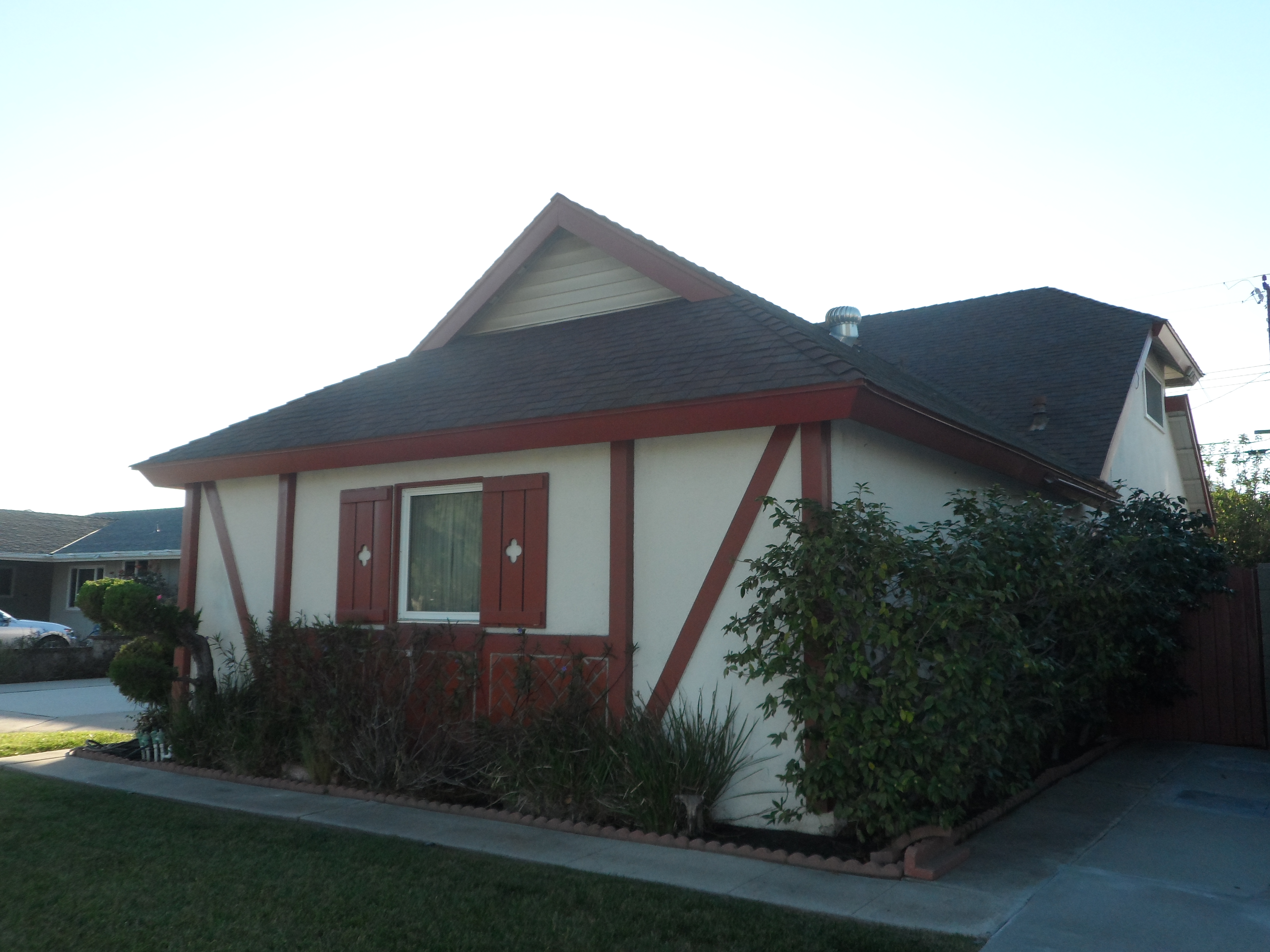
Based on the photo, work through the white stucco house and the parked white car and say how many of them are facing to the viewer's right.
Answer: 1

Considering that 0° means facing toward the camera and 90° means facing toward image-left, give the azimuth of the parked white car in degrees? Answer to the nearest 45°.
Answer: approximately 270°

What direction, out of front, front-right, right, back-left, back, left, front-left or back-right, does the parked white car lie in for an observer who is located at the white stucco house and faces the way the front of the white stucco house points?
right

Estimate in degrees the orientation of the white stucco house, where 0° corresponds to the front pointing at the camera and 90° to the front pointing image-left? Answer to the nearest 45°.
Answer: approximately 45°

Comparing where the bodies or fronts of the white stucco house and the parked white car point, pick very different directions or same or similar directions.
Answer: very different directions

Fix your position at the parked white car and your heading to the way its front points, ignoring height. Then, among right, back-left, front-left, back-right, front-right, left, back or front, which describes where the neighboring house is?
left
